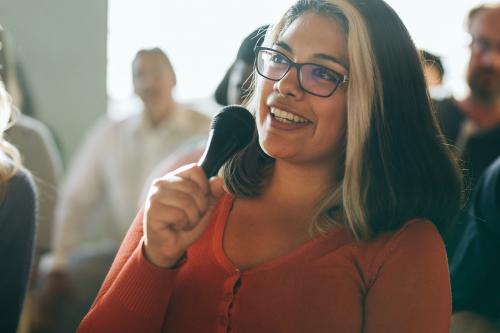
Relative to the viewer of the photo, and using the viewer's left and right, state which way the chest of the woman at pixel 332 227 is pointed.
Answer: facing the viewer and to the left of the viewer

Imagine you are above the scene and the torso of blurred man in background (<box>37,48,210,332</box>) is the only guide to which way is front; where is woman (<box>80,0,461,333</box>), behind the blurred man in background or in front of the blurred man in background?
in front

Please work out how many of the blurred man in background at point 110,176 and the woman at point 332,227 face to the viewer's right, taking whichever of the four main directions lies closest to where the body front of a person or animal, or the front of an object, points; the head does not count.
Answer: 0

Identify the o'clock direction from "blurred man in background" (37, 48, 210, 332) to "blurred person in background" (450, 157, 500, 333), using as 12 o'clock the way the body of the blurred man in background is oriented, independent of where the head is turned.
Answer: The blurred person in background is roughly at 11 o'clock from the blurred man in background.

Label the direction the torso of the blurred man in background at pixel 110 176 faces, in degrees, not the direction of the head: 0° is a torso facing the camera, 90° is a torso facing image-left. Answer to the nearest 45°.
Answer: approximately 0°

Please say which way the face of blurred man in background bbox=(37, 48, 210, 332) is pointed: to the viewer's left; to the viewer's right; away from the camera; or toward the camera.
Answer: toward the camera

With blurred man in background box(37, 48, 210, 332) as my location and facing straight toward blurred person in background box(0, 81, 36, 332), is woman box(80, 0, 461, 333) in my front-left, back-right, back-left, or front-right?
front-left

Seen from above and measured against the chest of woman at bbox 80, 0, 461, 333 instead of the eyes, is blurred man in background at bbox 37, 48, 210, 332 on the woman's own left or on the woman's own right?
on the woman's own right

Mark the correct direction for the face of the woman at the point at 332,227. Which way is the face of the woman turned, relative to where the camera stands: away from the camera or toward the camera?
toward the camera
